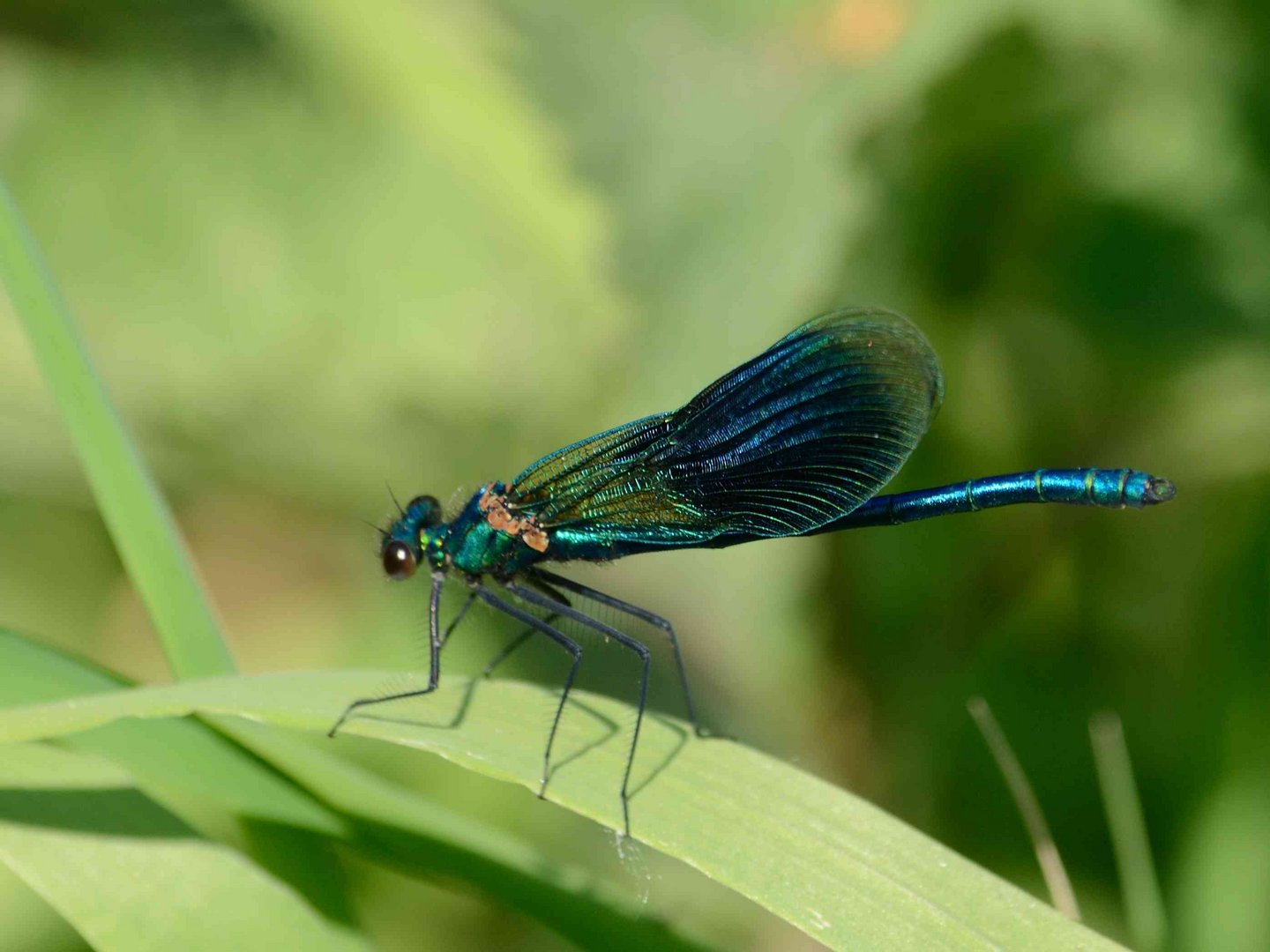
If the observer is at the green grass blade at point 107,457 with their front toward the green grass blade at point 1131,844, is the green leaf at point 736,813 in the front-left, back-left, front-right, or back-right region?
front-right

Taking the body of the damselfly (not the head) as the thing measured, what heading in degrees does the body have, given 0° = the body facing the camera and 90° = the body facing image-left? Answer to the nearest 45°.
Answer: approximately 90°

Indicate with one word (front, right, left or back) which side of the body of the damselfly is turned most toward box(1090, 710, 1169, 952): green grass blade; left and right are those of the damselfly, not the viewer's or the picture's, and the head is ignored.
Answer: back
